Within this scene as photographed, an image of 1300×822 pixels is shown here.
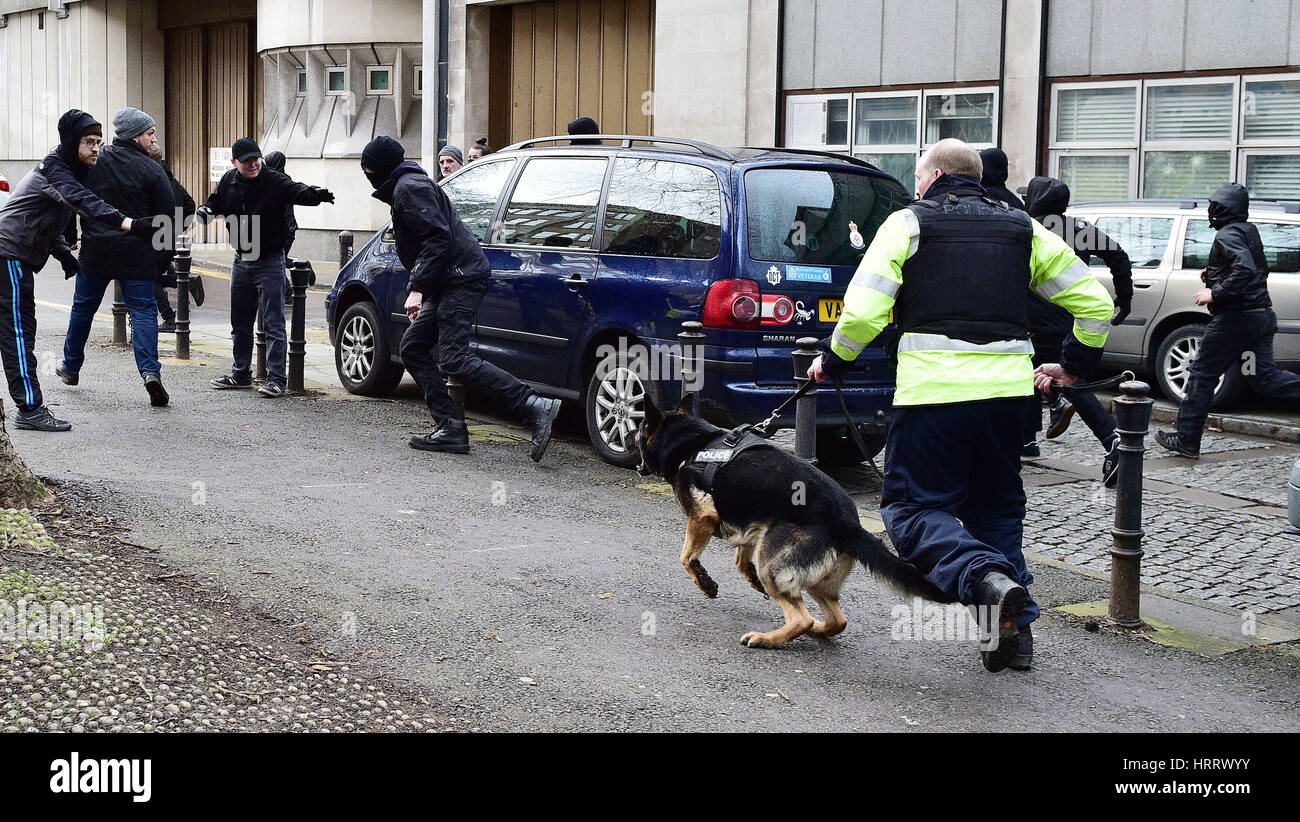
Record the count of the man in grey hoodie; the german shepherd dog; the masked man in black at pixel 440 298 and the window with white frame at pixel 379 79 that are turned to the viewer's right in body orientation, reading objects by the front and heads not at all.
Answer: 1

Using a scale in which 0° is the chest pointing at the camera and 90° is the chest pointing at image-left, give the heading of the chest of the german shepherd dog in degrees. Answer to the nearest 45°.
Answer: approximately 135°

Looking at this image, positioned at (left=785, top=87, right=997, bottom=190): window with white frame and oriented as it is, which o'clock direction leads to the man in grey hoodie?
The man in grey hoodie is roughly at 1 o'clock from the window with white frame.

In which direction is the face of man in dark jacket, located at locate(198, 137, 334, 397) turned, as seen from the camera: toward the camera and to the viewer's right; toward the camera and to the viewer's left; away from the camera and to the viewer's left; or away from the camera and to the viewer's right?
toward the camera and to the viewer's right

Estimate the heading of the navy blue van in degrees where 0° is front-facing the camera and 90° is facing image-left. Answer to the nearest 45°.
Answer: approximately 135°

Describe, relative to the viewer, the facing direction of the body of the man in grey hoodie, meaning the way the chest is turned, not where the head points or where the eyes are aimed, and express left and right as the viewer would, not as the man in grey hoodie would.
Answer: facing to the right of the viewer

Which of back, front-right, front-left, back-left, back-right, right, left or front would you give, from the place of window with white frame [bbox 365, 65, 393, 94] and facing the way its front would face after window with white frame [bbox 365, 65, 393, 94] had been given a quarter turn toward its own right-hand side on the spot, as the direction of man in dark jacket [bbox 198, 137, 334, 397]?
left

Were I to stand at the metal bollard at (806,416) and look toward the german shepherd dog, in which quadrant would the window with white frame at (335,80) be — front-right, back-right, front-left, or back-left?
back-right

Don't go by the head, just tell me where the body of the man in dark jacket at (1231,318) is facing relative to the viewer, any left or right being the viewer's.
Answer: facing to the left of the viewer

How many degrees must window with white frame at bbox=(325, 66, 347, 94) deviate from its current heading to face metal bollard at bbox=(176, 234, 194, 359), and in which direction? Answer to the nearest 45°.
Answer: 0° — it already faces it

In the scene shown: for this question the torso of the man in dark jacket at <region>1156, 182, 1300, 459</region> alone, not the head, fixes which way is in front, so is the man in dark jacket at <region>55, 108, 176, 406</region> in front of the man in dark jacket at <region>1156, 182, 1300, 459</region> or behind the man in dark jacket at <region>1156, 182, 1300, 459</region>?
in front

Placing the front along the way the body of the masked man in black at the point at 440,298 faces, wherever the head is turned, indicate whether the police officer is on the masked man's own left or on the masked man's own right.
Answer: on the masked man's own left

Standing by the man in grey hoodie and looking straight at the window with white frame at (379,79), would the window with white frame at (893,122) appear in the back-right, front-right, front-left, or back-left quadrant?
front-right

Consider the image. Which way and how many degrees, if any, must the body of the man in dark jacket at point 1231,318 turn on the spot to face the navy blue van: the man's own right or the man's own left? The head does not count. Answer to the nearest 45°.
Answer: approximately 45° to the man's own left

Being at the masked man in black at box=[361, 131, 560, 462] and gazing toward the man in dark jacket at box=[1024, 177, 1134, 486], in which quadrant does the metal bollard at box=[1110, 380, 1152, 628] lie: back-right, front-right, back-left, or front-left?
front-right

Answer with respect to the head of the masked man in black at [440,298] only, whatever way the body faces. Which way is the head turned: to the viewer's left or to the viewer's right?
to the viewer's left

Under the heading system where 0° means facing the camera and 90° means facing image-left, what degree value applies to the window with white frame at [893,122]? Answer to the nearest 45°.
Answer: approximately 0°

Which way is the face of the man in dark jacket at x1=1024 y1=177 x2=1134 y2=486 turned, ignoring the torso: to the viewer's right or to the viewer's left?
to the viewer's left
